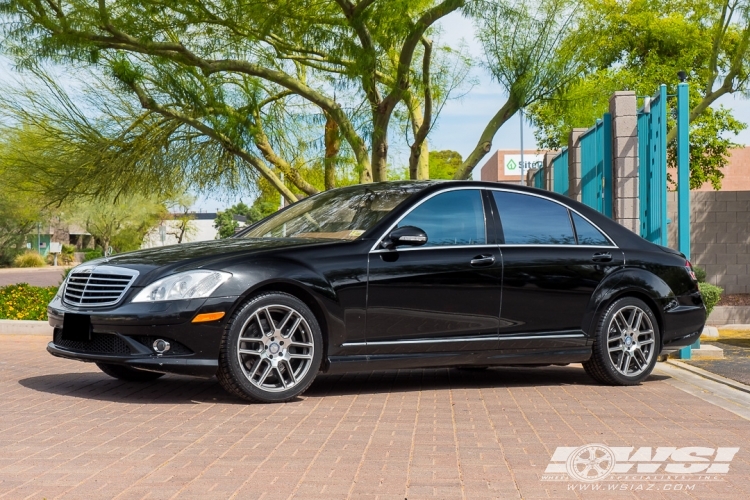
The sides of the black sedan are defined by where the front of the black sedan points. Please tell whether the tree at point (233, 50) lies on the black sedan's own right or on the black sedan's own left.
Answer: on the black sedan's own right

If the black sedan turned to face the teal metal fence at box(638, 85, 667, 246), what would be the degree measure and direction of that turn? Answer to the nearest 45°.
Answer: approximately 180°

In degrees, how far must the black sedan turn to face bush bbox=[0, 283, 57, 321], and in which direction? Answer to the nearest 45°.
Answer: approximately 90° to its right

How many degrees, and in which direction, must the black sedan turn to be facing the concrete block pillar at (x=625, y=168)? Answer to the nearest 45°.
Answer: approximately 180°

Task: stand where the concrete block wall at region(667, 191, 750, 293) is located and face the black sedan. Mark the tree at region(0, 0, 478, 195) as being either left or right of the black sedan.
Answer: right

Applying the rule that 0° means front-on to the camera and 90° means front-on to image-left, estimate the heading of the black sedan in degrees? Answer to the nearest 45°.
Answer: approximately 45°

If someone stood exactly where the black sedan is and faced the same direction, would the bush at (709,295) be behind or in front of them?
behind

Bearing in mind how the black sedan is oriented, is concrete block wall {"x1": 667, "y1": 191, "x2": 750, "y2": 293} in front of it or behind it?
behind
